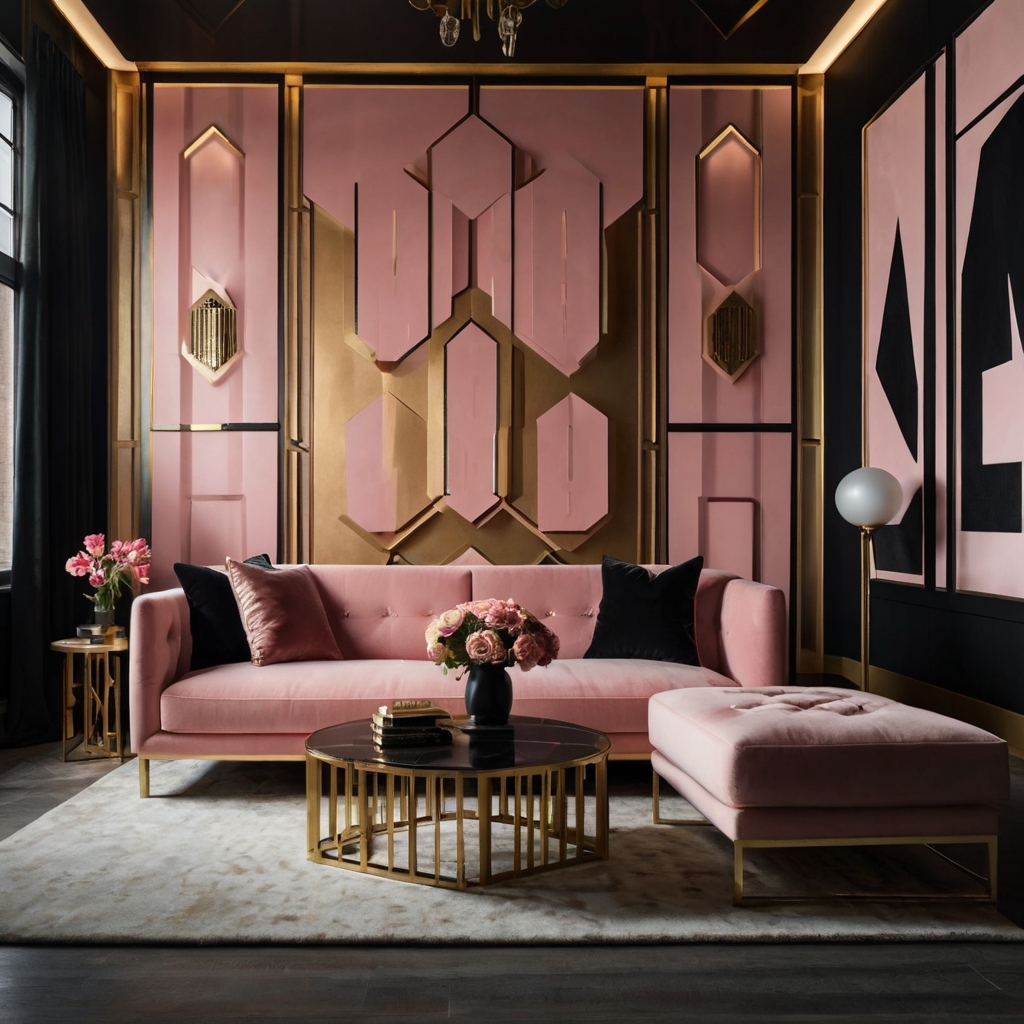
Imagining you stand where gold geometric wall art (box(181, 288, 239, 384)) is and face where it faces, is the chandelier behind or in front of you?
in front

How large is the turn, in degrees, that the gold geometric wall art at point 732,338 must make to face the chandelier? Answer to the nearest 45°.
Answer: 0° — it already faces it

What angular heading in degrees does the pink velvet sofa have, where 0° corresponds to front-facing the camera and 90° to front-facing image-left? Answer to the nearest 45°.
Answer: approximately 0°

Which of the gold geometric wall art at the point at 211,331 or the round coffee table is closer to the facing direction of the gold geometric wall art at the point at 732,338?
the round coffee table

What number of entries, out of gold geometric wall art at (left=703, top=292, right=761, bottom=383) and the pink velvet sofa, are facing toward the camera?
2

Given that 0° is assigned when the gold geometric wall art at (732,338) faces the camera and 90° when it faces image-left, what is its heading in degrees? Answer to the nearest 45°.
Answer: approximately 0°

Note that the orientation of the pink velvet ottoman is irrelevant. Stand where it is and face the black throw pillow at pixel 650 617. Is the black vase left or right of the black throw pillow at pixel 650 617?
left

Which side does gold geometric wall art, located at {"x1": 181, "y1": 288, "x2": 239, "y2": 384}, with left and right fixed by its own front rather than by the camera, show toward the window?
right

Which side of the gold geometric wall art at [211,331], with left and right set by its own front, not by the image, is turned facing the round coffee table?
front

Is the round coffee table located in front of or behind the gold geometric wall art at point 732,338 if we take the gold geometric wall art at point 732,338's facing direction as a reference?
in front

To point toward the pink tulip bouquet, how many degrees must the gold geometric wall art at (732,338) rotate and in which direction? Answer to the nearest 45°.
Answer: approximately 45° to its right

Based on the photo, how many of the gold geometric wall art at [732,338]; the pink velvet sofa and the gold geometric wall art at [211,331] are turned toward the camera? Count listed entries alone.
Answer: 3

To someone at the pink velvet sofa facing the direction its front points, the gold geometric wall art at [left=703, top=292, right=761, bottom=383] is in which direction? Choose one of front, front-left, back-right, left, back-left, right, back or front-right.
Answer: back-left

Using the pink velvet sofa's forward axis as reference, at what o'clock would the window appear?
The window is roughly at 4 o'clock from the pink velvet sofa.
